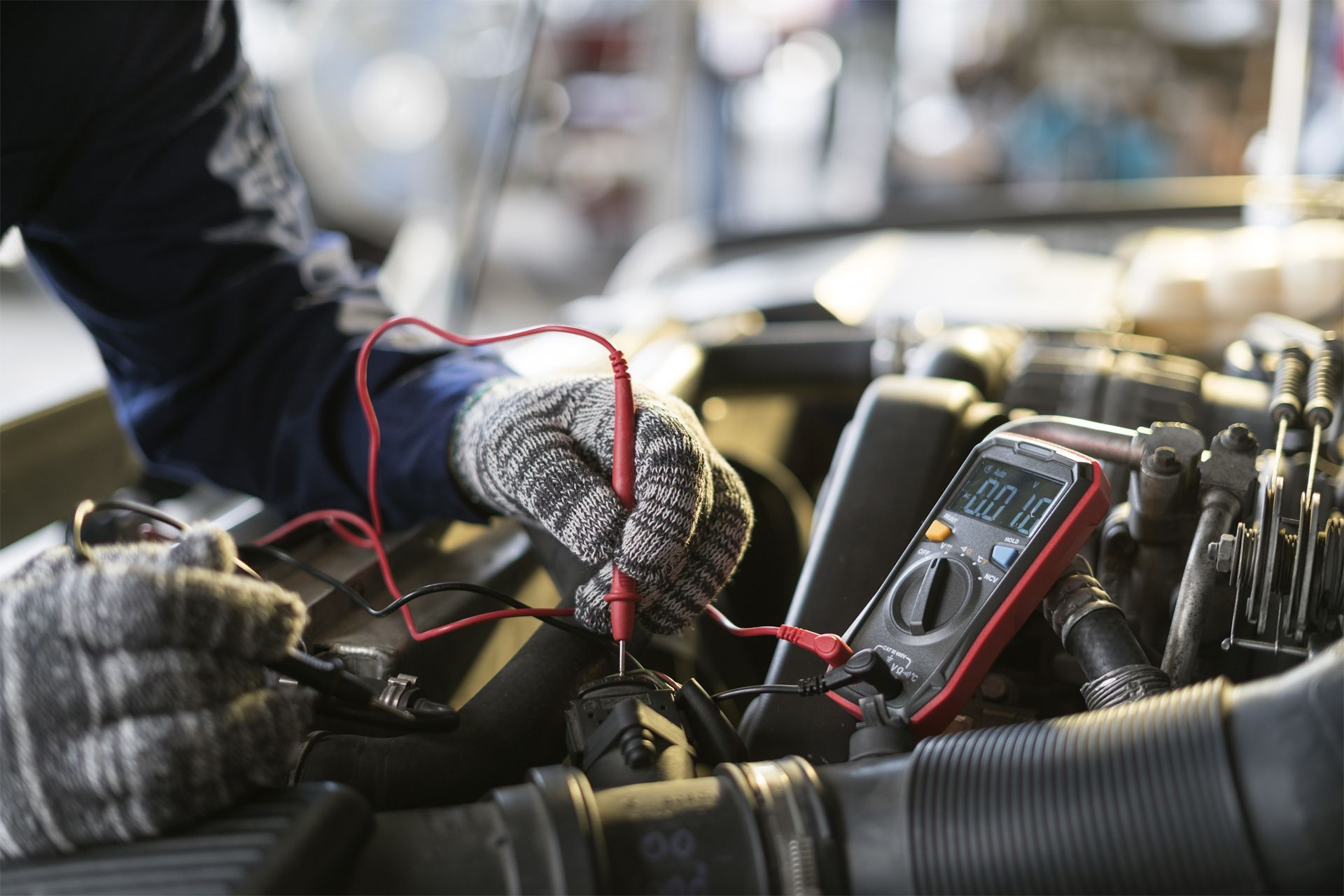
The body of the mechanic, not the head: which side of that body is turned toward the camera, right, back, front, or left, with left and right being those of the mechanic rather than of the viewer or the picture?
right
